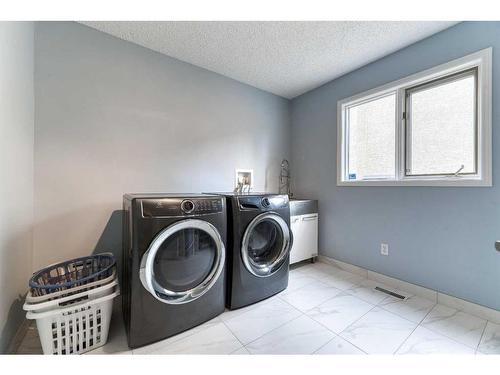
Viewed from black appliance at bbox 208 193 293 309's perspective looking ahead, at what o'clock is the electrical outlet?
The electrical outlet is roughly at 10 o'clock from the black appliance.

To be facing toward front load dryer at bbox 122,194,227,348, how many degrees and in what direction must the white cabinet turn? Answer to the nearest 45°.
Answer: approximately 90° to its right

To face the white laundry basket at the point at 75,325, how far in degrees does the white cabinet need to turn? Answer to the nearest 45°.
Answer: approximately 90° to its right

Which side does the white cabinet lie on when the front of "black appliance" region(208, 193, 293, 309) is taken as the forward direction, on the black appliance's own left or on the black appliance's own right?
on the black appliance's own left

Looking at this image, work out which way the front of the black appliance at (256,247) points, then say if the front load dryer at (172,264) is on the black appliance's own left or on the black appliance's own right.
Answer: on the black appliance's own right

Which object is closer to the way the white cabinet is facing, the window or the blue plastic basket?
the window

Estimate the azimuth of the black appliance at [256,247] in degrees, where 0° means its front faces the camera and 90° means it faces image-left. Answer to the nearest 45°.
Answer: approximately 315°

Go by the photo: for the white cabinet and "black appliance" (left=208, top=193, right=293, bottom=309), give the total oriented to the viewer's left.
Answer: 0

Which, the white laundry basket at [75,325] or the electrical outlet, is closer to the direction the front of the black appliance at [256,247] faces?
the electrical outlet
